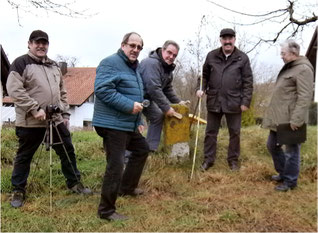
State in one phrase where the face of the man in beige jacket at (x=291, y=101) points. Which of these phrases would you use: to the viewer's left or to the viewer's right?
to the viewer's left

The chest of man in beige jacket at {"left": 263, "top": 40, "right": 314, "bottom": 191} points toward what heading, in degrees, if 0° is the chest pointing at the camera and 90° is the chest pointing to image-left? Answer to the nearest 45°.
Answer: approximately 90°

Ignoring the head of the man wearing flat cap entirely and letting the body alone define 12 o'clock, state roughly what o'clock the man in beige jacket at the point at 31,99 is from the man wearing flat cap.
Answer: The man in beige jacket is roughly at 2 o'clock from the man wearing flat cap.

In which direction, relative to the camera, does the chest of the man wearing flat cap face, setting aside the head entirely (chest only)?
toward the camera

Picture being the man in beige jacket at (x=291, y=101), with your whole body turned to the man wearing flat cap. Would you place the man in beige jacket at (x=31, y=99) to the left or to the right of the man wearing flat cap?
left

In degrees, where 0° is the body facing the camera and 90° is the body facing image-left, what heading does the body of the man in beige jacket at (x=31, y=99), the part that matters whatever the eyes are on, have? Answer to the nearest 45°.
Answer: approximately 315°

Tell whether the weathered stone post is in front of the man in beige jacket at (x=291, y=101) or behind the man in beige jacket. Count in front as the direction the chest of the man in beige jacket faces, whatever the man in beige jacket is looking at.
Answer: in front
